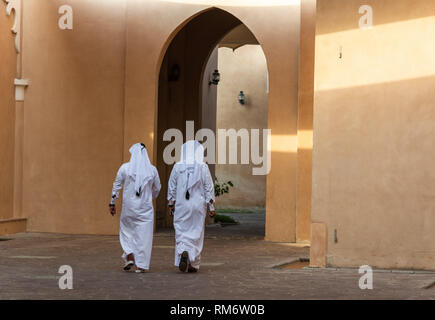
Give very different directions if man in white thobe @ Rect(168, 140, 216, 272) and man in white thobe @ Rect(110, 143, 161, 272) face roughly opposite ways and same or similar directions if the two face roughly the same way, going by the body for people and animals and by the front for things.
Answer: same or similar directions

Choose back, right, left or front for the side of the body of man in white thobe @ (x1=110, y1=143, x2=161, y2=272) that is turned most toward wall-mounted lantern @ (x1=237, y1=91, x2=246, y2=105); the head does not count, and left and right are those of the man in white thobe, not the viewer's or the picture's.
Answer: front

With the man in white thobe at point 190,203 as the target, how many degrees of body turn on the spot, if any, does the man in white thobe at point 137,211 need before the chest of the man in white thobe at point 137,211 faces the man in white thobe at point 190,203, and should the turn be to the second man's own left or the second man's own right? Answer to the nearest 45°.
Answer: approximately 90° to the second man's own right

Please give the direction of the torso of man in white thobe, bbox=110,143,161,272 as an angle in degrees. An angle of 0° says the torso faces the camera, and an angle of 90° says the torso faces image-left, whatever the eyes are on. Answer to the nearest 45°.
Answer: approximately 180°

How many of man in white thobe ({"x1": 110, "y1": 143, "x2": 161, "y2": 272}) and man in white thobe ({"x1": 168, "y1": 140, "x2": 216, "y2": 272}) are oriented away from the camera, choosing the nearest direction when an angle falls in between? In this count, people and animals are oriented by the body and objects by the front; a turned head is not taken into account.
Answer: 2

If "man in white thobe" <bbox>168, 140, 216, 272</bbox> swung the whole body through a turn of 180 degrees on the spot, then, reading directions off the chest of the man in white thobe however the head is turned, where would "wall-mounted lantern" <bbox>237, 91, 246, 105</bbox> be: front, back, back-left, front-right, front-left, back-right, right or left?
back

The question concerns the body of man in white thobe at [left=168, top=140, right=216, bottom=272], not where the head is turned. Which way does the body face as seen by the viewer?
away from the camera

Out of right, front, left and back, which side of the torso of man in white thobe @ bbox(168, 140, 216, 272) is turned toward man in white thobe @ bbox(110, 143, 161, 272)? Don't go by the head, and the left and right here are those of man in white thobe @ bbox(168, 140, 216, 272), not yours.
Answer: left
